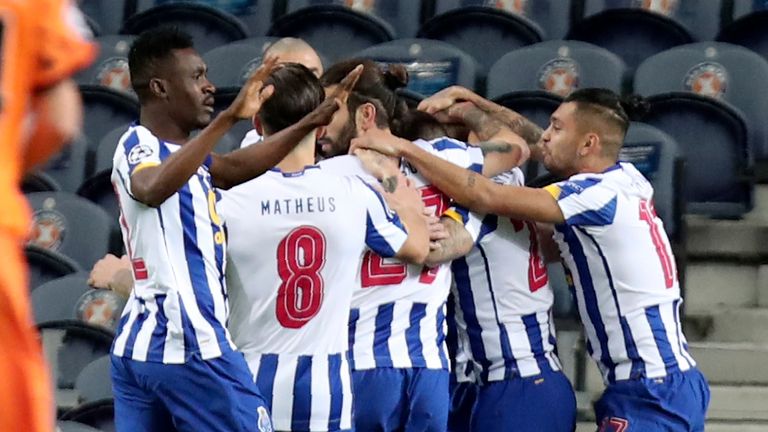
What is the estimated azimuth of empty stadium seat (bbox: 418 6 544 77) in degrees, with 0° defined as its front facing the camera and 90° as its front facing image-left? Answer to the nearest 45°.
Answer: approximately 0°

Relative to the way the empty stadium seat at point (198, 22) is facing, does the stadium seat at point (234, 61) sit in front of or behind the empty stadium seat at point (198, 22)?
in front

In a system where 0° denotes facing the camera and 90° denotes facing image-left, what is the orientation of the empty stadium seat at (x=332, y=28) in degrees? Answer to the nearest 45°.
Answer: approximately 0°

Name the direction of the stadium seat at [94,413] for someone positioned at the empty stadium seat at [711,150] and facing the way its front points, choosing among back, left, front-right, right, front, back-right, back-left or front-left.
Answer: front-right

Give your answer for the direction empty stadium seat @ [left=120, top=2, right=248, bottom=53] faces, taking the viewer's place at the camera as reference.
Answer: facing the viewer

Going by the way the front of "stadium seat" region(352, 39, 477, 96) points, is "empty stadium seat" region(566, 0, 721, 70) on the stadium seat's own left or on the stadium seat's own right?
on the stadium seat's own left

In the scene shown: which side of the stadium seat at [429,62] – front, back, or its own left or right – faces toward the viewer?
front

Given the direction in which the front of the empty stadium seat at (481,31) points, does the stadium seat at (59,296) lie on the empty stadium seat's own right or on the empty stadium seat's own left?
on the empty stadium seat's own right

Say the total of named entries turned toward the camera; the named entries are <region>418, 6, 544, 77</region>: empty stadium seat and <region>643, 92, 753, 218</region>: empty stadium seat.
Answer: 2

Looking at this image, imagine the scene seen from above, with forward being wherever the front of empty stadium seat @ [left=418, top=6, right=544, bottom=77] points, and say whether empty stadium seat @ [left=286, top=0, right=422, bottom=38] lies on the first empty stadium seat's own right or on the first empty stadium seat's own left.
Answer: on the first empty stadium seat's own right
